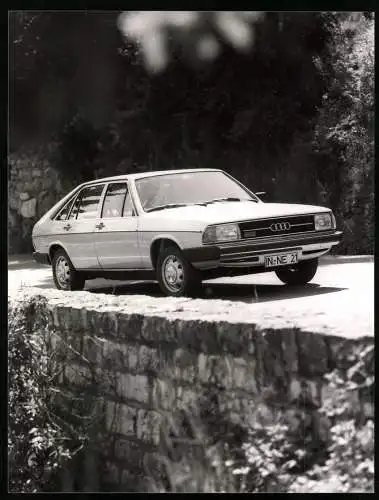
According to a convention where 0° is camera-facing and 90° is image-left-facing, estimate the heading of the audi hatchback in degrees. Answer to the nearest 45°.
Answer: approximately 315°
